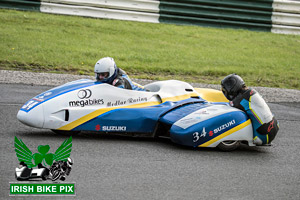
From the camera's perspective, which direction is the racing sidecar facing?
to the viewer's left

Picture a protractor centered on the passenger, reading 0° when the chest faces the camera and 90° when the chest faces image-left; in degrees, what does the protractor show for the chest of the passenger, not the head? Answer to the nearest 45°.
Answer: approximately 90°

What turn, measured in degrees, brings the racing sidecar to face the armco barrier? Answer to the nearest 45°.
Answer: approximately 90° to its right

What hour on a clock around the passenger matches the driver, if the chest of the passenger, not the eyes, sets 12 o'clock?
The driver is roughly at 12 o'clock from the passenger.
